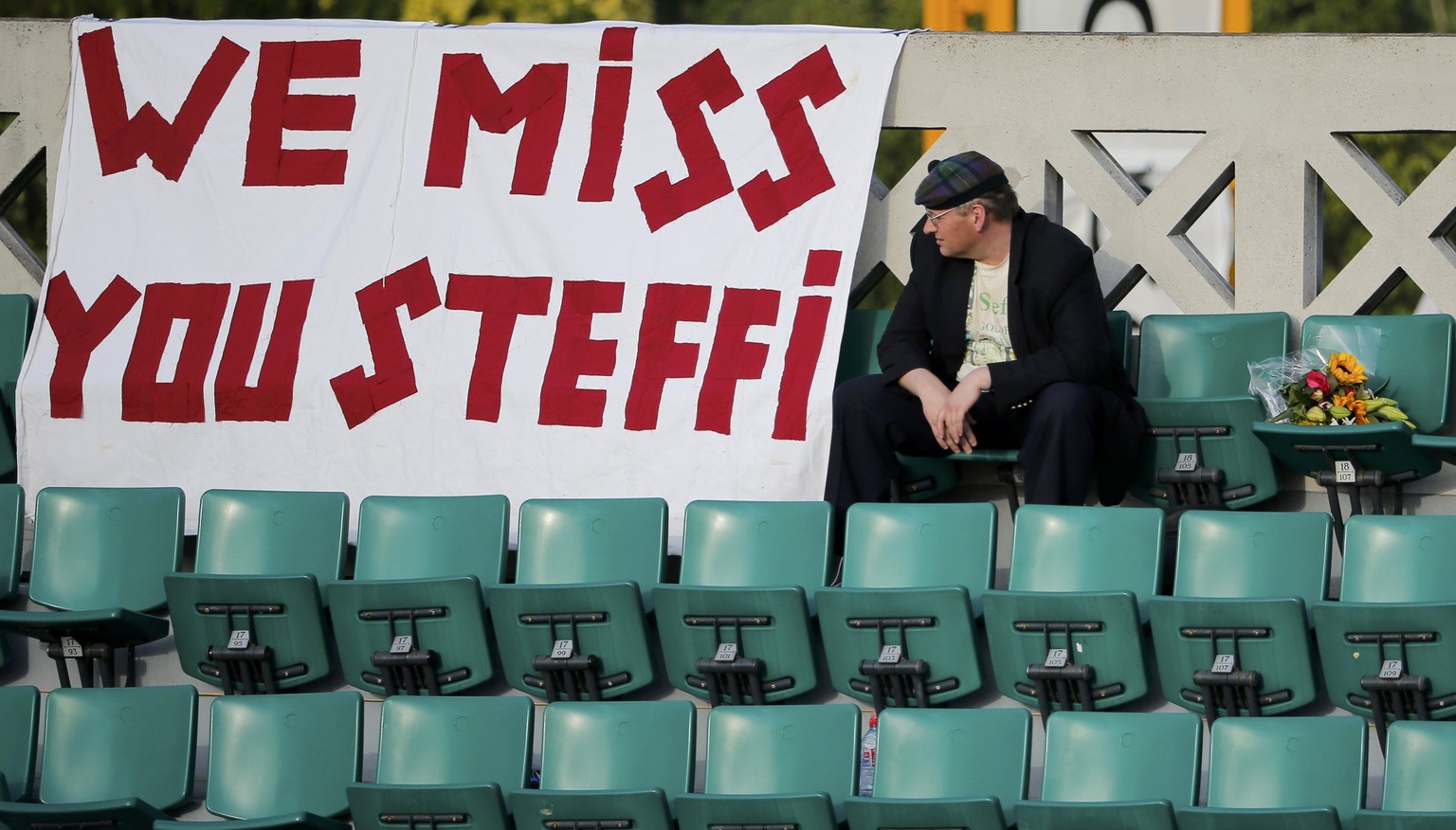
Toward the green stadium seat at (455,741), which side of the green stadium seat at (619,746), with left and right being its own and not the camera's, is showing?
right

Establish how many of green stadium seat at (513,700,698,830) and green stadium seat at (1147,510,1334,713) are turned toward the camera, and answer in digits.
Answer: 2

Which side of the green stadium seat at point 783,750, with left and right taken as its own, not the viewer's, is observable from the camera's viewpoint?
front

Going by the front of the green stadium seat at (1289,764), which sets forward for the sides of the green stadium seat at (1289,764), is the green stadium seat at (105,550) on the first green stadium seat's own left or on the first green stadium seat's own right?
on the first green stadium seat's own right

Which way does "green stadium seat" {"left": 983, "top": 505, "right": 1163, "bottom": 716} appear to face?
toward the camera

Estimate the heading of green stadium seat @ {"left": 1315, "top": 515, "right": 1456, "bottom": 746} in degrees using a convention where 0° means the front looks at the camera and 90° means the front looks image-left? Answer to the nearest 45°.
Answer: approximately 0°

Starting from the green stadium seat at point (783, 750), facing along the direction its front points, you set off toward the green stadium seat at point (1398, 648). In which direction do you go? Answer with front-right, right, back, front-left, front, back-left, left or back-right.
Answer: left

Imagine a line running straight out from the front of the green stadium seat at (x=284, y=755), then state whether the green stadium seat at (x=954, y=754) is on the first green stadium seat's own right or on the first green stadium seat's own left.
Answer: on the first green stadium seat's own left

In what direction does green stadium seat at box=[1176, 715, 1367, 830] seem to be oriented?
toward the camera
